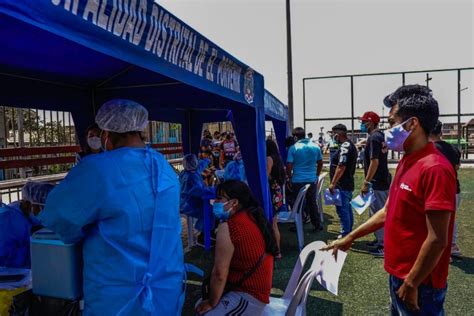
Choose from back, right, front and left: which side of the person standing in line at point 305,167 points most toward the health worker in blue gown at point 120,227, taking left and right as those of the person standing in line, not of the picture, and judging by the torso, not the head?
back

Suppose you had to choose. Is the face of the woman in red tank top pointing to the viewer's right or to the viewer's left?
to the viewer's left

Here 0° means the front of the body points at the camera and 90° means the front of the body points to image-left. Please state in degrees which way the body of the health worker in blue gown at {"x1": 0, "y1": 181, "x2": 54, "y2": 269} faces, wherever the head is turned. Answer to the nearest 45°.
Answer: approximately 270°

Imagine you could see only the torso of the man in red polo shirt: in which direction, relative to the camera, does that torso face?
to the viewer's left

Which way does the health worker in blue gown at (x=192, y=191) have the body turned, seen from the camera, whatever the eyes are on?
to the viewer's right

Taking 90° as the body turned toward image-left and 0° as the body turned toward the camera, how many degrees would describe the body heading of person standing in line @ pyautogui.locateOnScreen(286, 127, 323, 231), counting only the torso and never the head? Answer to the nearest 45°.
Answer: approximately 180°

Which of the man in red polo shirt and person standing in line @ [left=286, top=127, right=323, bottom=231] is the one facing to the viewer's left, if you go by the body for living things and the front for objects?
the man in red polo shirt

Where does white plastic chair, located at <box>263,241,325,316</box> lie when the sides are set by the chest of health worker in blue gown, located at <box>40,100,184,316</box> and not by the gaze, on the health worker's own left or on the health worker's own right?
on the health worker's own right

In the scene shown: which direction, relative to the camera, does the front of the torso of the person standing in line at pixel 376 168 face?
to the viewer's left

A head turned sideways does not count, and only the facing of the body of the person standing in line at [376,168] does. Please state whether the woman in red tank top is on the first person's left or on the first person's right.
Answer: on the first person's left

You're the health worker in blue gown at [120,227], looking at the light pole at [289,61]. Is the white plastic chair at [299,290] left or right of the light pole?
right
